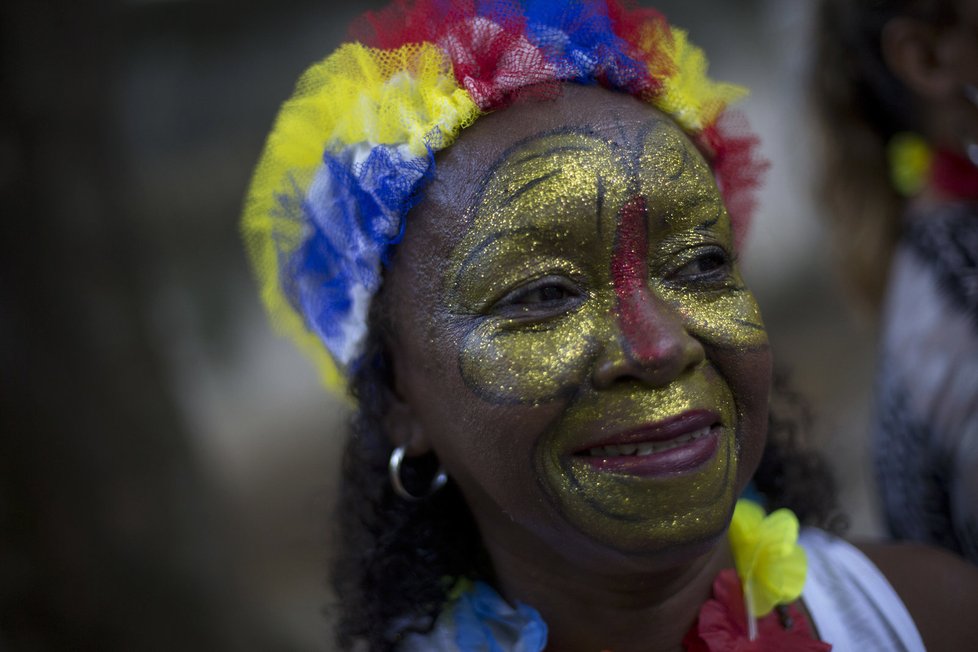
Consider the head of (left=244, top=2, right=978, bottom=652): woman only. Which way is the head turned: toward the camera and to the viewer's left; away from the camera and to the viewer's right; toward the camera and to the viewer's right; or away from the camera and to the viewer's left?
toward the camera and to the viewer's right

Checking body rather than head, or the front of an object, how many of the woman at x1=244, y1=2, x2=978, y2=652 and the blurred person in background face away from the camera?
0

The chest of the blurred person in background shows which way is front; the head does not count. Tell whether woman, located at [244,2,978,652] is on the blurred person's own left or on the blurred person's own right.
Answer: on the blurred person's own right

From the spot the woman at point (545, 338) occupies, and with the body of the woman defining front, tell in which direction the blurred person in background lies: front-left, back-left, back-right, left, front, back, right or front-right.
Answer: left

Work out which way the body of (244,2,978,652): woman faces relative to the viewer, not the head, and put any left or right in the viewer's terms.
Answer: facing the viewer and to the right of the viewer
